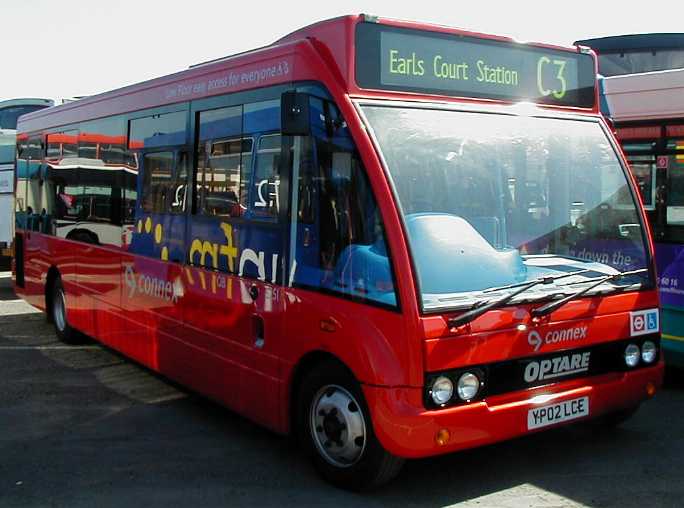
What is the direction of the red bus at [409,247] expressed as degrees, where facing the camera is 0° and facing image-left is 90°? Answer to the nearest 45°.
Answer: approximately 315°

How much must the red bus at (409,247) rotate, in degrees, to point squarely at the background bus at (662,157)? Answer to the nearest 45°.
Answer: approximately 90° to its left

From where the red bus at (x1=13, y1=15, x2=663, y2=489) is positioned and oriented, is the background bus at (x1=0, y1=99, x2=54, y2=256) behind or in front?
behind
